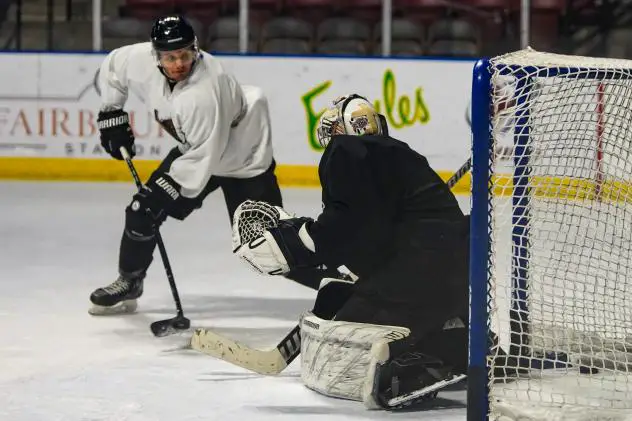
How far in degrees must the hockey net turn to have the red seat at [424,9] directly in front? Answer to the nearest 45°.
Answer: approximately 90° to its right

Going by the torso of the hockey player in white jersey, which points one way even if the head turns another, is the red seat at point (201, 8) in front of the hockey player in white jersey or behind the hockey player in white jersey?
behind

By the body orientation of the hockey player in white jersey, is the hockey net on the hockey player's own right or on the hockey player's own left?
on the hockey player's own left

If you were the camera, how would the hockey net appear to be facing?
facing to the left of the viewer

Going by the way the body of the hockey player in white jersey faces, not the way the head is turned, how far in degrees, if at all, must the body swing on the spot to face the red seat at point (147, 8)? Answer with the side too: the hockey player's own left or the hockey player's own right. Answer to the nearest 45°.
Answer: approximately 135° to the hockey player's own right

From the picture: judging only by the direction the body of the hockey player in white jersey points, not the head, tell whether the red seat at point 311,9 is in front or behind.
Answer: behind

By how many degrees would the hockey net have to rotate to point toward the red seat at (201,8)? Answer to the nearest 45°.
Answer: approximately 45° to its right

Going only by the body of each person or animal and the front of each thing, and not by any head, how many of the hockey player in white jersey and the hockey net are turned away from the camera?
0

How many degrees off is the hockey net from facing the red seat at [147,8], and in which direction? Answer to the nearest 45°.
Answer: approximately 45° to its right
